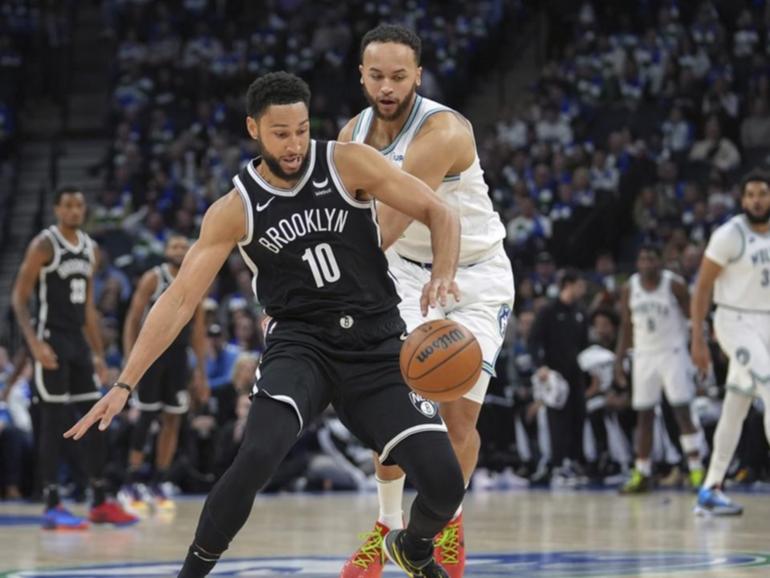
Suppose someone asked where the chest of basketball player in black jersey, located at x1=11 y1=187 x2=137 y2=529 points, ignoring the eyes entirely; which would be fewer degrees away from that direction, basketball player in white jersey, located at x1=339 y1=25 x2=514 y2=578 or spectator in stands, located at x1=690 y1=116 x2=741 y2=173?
the basketball player in white jersey

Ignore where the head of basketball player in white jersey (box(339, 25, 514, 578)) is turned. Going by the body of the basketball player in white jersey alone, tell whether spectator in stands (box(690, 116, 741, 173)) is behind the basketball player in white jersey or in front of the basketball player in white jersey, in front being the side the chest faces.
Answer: behind

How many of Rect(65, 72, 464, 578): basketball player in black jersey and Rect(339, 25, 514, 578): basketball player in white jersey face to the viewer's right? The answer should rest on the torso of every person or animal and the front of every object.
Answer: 0

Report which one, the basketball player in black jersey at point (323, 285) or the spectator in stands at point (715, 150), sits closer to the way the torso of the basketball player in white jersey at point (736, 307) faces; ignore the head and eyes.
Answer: the basketball player in black jersey

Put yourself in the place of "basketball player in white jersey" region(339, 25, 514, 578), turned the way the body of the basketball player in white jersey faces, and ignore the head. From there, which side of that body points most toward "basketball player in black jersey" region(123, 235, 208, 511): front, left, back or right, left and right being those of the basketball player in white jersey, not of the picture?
right

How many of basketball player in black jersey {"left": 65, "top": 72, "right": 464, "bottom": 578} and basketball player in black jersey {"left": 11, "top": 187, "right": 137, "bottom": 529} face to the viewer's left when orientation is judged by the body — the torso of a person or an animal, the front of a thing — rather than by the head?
0

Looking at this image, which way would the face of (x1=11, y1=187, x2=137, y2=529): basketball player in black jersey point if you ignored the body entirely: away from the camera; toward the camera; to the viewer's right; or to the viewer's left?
toward the camera

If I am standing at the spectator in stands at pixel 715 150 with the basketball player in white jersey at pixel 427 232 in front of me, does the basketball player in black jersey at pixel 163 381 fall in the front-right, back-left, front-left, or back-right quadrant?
front-right

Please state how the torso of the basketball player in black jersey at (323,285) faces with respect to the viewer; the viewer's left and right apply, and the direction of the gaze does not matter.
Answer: facing the viewer

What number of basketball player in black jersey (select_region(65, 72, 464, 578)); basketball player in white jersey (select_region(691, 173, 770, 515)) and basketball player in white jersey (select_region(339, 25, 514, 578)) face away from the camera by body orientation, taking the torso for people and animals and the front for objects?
0

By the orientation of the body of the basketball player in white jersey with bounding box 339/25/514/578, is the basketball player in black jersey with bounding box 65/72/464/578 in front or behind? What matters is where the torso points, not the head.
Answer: in front

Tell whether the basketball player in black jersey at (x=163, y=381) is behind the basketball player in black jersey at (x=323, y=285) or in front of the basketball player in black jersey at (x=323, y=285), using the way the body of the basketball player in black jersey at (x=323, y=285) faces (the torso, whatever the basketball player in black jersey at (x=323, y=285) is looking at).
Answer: behind

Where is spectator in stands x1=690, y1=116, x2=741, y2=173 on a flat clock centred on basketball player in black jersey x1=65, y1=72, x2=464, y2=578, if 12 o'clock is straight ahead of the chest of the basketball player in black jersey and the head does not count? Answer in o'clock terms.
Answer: The spectator in stands is roughly at 7 o'clock from the basketball player in black jersey.

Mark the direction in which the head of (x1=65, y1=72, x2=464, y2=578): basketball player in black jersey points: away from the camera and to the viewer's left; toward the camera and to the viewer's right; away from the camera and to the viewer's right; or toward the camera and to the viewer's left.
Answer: toward the camera and to the viewer's right

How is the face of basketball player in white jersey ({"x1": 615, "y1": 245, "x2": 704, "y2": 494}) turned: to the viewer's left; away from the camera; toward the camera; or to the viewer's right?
toward the camera

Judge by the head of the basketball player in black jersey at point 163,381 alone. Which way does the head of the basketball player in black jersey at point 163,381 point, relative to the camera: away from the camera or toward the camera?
toward the camera

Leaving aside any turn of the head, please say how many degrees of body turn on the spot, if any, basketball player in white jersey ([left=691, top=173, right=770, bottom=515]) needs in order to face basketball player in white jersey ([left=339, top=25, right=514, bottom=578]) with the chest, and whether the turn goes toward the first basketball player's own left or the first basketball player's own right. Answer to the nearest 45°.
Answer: approximately 45° to the first basketball player's own right

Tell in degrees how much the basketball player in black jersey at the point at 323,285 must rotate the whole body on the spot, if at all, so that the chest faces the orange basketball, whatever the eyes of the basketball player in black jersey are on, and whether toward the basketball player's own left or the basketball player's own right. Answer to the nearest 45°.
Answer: approximately 45° to the basketball player's own left
